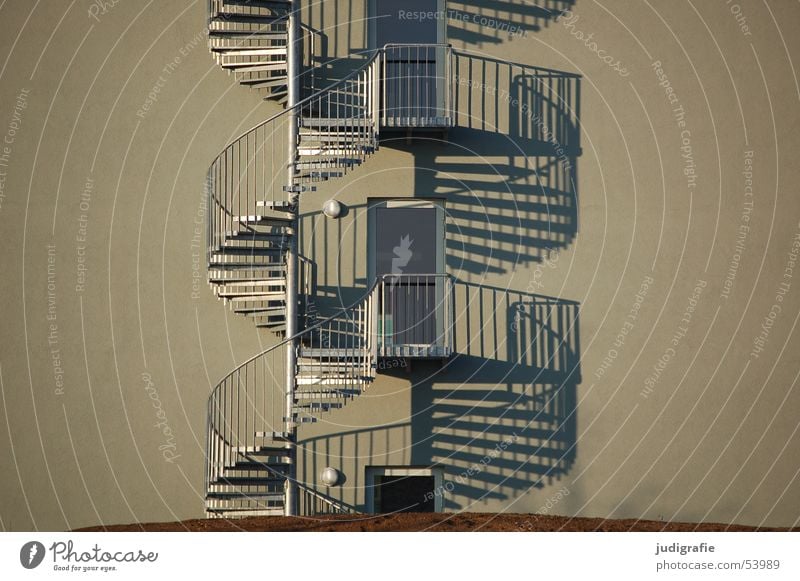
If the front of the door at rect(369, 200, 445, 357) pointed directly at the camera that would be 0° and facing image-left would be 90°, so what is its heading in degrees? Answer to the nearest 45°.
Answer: approximately 0°

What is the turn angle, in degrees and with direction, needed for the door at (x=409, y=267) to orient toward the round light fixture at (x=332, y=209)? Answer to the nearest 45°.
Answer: approximately 90° to its right
